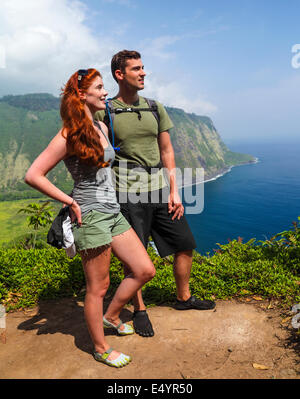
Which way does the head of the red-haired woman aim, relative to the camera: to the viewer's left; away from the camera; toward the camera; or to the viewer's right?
to the viewer's right

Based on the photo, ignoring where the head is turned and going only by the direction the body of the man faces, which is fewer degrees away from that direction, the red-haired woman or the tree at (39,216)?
the red-haired woman

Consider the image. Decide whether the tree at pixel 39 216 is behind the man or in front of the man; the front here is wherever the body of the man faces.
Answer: behind

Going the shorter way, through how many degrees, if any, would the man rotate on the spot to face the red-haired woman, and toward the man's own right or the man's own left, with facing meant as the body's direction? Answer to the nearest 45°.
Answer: approximately 90° to the man's own right

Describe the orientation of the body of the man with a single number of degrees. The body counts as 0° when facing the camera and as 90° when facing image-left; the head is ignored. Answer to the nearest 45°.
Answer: approximately 315°

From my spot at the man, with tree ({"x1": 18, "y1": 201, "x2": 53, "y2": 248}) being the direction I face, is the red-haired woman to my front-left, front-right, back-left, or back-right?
back-left
